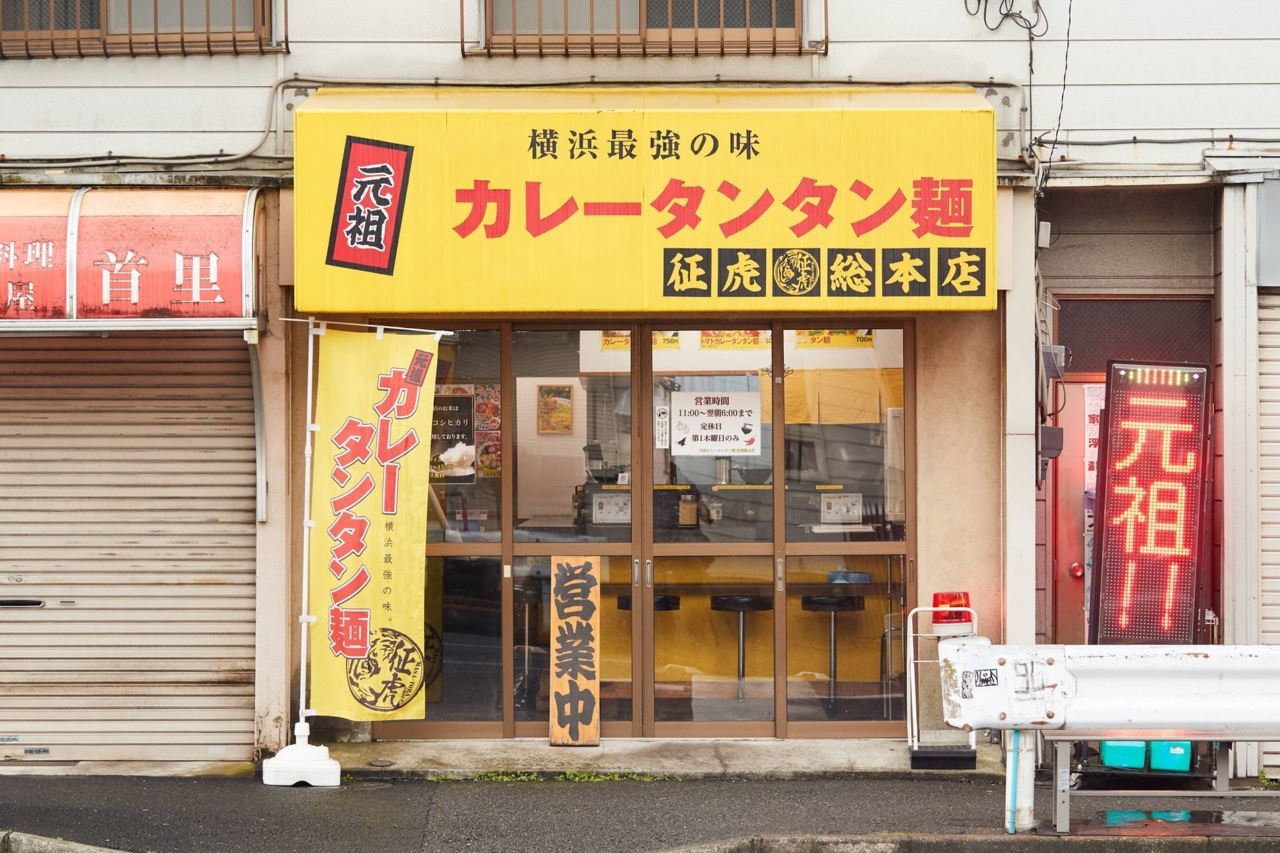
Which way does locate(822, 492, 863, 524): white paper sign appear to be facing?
toward the camera

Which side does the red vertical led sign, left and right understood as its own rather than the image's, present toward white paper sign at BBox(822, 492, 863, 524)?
right

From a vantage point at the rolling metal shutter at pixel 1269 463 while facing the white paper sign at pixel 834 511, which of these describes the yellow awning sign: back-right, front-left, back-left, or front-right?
front-left

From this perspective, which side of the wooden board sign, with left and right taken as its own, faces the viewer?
front

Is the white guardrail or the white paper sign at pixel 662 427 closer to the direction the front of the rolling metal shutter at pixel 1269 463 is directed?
the white guardrail

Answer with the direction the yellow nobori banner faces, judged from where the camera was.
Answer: facing the viewer

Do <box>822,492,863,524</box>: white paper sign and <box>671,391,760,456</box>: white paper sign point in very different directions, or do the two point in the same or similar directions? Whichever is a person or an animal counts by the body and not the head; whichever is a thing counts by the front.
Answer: same or similar directions

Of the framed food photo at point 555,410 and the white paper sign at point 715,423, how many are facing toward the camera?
2

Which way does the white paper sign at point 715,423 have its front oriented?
toward the camera

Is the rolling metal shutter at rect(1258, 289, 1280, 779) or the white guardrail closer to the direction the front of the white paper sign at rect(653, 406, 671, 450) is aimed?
the white guardrail

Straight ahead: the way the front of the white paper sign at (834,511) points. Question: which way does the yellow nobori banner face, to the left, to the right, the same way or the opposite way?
the same way

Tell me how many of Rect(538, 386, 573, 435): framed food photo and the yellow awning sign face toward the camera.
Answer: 2

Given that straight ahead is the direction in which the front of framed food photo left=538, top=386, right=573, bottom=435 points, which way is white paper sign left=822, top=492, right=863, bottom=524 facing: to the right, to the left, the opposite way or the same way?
the same way

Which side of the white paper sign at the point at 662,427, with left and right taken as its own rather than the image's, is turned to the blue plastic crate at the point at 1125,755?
left

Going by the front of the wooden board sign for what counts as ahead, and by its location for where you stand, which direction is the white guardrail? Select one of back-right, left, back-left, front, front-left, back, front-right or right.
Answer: front-left
